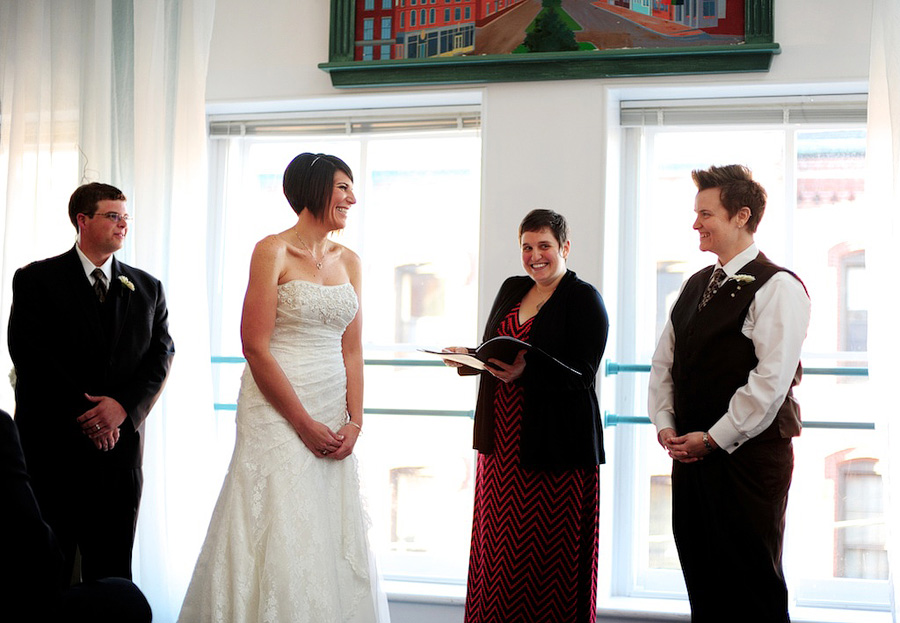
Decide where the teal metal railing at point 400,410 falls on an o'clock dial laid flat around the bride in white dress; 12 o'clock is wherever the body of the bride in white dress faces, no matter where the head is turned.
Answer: The teal metal railing is roughly at 8 o'clock from the bride in white dress.

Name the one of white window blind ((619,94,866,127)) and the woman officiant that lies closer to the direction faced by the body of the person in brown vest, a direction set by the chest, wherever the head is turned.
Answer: the woman officiant

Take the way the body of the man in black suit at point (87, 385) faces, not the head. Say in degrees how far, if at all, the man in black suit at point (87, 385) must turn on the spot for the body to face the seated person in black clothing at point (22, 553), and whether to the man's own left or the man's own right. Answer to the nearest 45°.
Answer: approximately 45° to the man's own right

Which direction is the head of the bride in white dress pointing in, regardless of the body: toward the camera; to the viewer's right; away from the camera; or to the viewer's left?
to the viewer's right

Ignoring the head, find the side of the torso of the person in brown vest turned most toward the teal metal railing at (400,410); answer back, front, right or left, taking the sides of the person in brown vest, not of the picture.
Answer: right

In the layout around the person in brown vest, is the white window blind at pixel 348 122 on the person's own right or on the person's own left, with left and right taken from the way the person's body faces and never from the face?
on the person's own right

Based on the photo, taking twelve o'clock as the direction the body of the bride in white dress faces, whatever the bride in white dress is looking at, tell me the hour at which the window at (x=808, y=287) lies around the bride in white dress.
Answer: The window is roughly at 10 o'clock from the bride in white dress.

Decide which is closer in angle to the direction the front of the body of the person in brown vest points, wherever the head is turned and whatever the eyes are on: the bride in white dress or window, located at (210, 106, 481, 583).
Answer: the bride in white dress
